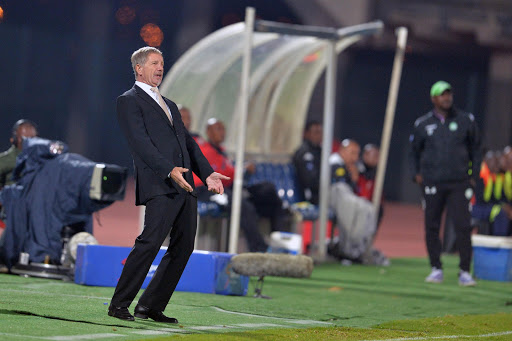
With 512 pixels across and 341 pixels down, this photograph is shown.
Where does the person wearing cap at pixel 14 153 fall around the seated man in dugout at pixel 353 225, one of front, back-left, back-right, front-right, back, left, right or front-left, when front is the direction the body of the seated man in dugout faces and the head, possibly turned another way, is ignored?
right

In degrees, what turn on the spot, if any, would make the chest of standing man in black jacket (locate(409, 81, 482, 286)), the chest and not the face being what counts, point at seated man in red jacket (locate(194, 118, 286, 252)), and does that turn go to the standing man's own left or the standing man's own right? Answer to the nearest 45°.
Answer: approximately 90° to the standing man's own right

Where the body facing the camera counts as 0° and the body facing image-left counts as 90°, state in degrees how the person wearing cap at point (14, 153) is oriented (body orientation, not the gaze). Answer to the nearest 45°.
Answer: approximately 315°

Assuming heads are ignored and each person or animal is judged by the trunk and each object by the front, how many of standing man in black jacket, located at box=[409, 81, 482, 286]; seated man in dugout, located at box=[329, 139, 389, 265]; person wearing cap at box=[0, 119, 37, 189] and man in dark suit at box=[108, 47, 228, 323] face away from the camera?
0

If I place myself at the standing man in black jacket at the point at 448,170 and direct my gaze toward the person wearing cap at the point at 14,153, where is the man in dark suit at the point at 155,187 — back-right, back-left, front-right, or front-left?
front-left

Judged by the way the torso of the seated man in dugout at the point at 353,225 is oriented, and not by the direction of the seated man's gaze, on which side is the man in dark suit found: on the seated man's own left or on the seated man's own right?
on the seated man's own right

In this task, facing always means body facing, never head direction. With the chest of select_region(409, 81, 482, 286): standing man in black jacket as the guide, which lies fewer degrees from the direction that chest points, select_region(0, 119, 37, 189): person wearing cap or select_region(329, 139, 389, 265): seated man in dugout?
the person wearing cap

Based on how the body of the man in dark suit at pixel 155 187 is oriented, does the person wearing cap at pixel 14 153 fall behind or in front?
behind

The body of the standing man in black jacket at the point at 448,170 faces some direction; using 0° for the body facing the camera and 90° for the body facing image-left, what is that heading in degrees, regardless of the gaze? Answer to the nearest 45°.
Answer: approximately 0°

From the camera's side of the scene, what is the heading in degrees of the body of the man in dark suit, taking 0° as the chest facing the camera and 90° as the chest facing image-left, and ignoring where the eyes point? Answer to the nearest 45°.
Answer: approximately 315°

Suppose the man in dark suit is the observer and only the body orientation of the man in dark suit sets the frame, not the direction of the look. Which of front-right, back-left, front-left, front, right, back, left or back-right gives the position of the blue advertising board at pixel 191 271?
back-left

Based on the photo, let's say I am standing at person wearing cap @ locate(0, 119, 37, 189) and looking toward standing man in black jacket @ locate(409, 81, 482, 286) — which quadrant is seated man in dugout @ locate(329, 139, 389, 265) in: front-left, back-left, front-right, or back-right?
front-left

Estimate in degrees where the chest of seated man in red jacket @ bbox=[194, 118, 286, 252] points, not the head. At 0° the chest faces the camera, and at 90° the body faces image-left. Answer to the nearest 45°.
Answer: approximately 315°

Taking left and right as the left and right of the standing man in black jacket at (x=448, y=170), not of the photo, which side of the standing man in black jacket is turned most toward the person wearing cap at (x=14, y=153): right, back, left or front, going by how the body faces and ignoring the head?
right

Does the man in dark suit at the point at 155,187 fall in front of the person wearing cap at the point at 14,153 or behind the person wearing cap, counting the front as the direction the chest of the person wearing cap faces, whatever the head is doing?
in front
